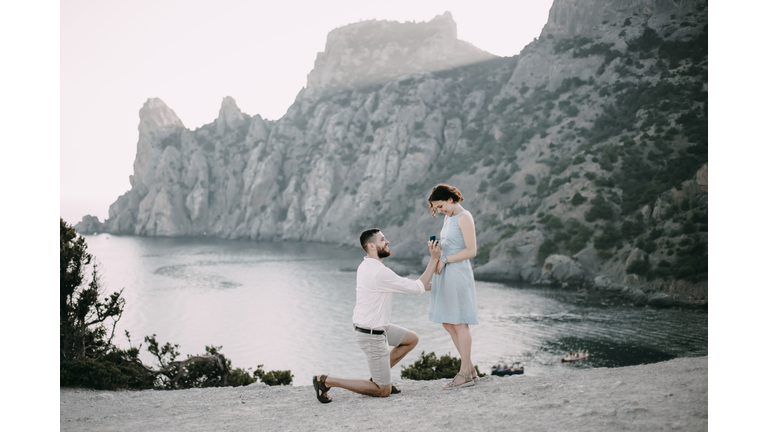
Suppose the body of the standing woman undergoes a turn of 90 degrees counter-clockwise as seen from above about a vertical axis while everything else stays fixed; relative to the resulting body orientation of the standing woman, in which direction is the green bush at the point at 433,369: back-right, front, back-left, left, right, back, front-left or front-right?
back

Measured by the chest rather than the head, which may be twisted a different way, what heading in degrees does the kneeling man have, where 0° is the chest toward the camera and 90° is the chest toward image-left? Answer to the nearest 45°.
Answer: approximately 270°

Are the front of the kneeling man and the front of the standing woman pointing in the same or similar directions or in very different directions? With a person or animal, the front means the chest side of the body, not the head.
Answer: very different directions

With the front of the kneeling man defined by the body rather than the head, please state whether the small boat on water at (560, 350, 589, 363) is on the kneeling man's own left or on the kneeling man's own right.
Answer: on the kneeling man's own left

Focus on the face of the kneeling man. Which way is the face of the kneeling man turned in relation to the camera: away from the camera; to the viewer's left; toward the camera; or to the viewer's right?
to the viewer's right

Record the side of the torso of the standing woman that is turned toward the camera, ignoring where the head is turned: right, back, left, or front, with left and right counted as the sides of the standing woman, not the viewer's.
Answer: left

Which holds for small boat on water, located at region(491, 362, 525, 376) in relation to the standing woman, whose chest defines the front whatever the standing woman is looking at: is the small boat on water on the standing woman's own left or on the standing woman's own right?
on the standing woman's own right

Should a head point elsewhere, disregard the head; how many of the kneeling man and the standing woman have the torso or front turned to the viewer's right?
1

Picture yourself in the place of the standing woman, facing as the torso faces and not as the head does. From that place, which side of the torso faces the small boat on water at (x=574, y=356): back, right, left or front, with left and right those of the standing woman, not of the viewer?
right
